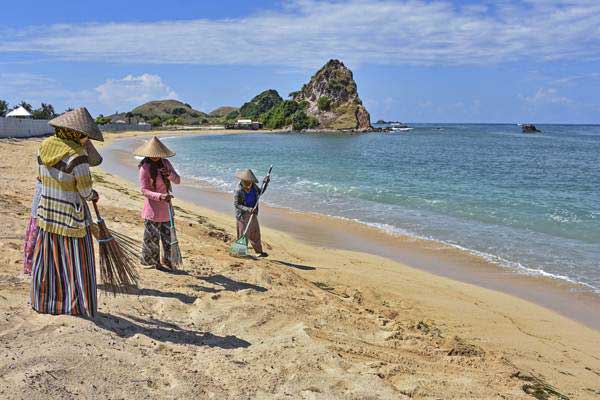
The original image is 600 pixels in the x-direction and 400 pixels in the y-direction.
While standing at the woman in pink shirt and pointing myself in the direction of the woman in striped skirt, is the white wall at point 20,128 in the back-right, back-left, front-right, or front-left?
back-right

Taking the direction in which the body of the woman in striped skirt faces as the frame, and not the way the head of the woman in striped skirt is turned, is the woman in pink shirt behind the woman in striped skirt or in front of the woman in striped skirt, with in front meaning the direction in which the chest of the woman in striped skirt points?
in front

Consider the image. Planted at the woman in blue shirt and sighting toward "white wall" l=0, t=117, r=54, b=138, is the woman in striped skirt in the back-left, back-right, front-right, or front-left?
back-left

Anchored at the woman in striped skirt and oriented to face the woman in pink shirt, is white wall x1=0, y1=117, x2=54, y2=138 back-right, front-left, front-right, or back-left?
front-left

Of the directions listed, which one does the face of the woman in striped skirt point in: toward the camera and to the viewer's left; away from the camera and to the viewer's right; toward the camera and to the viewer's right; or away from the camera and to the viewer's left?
away from the camera and to the viewer's right

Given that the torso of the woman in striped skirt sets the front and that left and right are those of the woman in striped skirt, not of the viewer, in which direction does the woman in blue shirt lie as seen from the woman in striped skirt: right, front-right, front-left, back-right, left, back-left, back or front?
front

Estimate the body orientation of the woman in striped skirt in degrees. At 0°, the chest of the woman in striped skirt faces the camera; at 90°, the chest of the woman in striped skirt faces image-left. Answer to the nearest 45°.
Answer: approximately 225°

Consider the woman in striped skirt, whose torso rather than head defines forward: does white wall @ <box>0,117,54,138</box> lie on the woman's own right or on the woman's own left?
on the woman's own left
